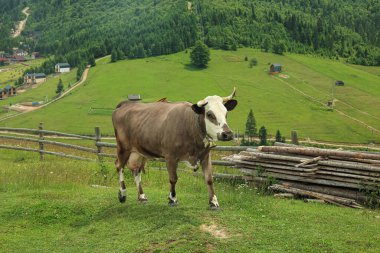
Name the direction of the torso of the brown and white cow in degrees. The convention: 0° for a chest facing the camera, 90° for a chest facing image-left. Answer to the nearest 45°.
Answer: approximately 315°
